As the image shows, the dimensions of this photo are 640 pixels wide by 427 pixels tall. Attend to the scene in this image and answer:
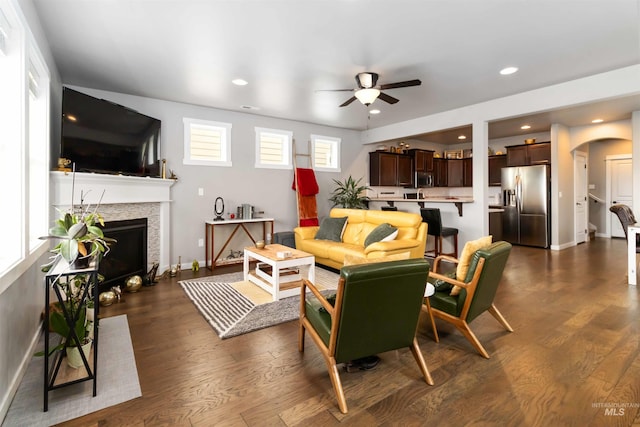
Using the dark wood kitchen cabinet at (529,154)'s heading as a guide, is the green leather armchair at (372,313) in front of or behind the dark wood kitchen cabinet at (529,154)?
in front

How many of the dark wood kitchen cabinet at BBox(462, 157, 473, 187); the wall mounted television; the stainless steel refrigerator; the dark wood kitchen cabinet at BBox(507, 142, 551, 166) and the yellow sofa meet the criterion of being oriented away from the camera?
0

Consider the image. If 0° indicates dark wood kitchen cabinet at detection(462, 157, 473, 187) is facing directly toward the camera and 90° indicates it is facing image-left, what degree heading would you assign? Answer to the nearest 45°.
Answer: approximately 45°

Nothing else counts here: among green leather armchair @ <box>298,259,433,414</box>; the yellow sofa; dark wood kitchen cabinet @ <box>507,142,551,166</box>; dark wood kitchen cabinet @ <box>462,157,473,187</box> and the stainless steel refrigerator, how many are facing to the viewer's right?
0

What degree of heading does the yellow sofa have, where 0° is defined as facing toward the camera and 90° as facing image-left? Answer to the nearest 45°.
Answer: approximately 45°

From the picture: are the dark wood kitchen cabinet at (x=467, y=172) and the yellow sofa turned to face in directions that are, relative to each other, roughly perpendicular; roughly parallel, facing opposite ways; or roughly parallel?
roughly parallel

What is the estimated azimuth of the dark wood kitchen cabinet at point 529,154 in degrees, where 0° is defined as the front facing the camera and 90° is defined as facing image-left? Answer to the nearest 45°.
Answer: approximately 45°

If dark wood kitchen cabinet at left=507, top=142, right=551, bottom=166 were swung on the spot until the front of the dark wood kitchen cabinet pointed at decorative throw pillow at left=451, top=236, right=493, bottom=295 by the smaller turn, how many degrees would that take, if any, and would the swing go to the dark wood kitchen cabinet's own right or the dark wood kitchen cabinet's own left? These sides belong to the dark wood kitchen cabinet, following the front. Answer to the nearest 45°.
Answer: approximately 45° to the dark wood kitchen cabinet's own left

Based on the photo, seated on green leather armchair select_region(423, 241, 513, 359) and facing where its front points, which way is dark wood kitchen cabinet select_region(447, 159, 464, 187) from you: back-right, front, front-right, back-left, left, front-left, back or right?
front-right
